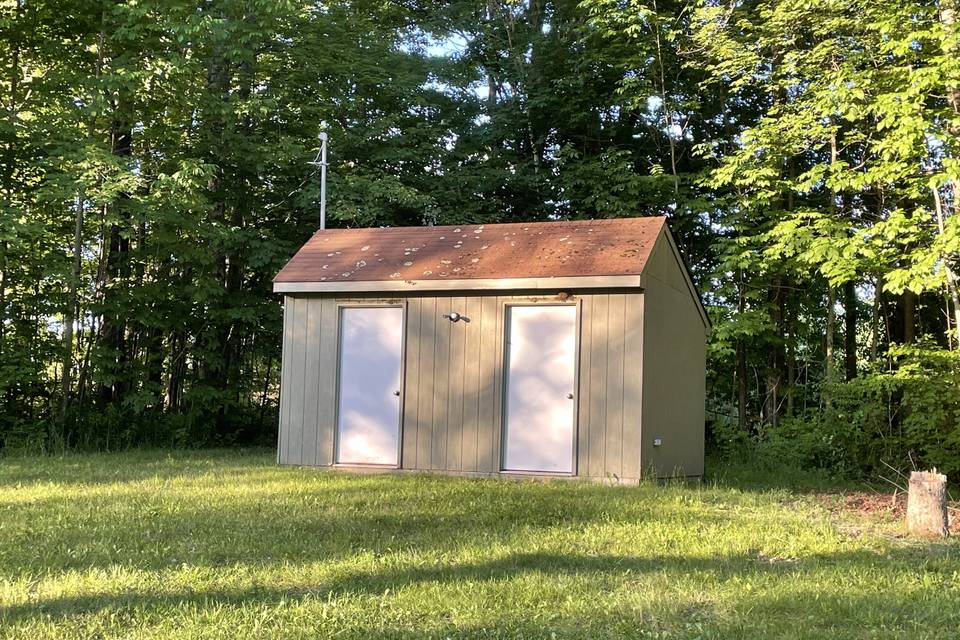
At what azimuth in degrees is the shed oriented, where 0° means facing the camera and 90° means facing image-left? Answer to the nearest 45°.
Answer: approximately 0°
